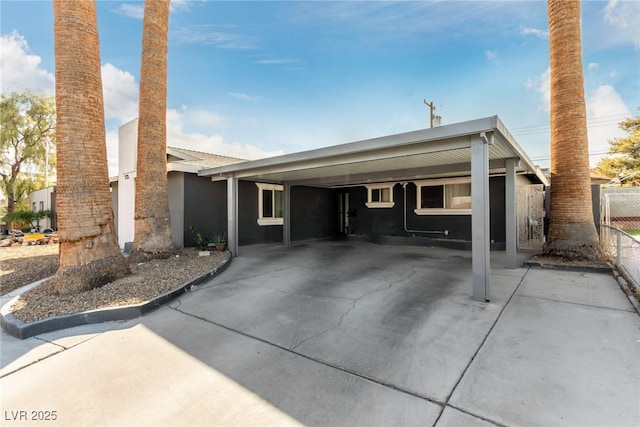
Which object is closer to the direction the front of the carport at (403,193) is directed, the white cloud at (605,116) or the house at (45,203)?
the house

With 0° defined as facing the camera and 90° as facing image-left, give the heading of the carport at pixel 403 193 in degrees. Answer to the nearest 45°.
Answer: approximately 45°

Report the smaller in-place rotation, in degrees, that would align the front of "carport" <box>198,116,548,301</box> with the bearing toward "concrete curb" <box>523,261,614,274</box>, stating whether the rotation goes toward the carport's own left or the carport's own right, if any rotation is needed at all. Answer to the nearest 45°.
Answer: approximately 90° to the carport's own left

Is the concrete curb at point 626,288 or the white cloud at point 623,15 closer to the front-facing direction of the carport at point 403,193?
the concrete curb

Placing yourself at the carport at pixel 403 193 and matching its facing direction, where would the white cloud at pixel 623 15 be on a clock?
The white cloud is roughly at 7 o'clock from the carport.

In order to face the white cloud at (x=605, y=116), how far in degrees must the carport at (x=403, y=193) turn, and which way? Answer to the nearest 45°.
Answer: approximately 180°
